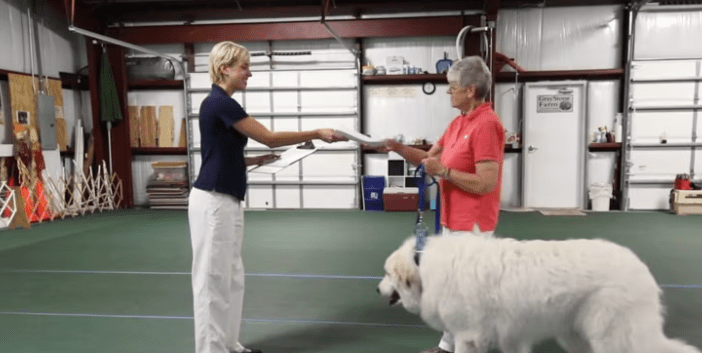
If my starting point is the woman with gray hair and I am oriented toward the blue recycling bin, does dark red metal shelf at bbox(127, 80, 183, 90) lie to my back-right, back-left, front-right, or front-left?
front-left

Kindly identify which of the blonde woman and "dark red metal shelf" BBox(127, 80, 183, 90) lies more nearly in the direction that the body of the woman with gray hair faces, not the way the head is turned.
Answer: the blonde woman

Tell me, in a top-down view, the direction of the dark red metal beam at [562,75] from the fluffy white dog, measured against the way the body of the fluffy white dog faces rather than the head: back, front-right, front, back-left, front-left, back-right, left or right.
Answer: right

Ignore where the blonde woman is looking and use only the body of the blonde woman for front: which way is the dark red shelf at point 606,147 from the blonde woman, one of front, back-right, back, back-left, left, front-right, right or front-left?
front-left

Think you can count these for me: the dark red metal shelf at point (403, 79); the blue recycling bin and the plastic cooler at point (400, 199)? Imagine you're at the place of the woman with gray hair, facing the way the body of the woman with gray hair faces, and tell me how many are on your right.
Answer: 3

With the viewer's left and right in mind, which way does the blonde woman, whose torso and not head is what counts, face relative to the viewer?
facing to the right of the viewer

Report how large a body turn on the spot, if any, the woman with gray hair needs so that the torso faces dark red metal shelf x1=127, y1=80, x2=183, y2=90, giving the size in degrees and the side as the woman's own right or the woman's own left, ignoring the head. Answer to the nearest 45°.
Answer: approximately 45° to the woman's own right

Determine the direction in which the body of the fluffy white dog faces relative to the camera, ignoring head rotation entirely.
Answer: to the viewer's left

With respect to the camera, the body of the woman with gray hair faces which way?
to the viewer's left

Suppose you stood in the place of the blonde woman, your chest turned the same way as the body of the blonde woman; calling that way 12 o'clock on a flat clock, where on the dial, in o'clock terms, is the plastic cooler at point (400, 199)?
The plastic cooler is roughly at 10 o'clock from the blonde woman.

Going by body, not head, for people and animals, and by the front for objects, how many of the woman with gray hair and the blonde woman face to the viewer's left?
1

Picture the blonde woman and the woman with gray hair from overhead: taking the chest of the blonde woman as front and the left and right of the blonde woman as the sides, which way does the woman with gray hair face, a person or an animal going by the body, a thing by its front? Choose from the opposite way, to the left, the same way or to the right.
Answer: the opposite way

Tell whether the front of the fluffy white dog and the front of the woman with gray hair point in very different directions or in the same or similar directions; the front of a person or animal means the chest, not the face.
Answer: same or similar directions

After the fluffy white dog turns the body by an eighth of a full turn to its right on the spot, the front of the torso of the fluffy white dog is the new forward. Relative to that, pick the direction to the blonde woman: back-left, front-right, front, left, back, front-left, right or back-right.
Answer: front-left

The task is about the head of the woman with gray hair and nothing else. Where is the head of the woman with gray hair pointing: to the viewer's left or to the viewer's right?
to the viewer's left

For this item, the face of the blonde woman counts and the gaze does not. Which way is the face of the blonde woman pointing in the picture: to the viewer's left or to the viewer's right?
to the viewer's right

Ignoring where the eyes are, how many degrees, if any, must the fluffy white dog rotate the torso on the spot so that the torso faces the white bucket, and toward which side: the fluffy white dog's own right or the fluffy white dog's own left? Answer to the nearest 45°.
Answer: approximately 90° to the fluffy white dog's own right

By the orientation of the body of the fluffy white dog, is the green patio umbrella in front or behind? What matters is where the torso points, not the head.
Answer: in front
